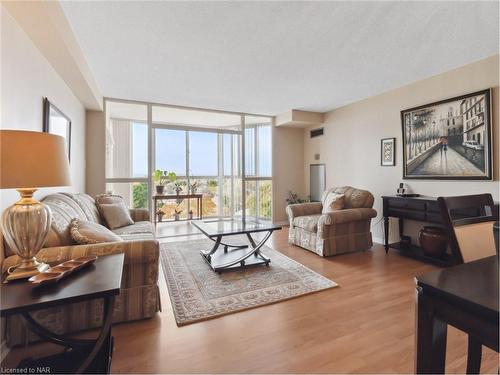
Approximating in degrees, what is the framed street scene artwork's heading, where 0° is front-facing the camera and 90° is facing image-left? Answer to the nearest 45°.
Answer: approximately 45°

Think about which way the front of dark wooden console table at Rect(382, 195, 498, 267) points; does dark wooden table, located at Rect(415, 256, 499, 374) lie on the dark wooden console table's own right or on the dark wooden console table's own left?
on the dark wooden console table's own left

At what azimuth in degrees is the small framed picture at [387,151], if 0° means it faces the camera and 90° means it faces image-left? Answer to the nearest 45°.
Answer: approximately 45°

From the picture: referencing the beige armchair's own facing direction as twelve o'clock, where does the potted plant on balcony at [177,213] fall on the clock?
The potted plant on balcony is roughly at 2 o'clock from the beige armchair.

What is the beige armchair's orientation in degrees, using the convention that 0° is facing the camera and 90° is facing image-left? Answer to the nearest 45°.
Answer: approximately 45°

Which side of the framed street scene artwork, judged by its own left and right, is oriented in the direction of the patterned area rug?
front

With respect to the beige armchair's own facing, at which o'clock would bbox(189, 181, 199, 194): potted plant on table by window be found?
The potted plant on table by window is roughly at 2 o'clock from the beige armchair.

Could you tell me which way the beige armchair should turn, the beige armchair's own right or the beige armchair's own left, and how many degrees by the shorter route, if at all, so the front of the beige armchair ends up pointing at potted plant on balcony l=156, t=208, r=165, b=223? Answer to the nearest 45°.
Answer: approximately 45° to the beige armchair's own right

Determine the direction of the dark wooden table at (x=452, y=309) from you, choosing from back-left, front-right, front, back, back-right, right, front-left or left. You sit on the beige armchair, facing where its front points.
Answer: front-left

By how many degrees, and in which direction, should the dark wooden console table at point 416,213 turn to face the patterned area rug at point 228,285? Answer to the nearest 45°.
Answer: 0° — it already faces it

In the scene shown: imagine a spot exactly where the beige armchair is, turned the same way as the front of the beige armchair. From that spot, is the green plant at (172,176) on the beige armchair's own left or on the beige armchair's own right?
on the beige armchair's own right
